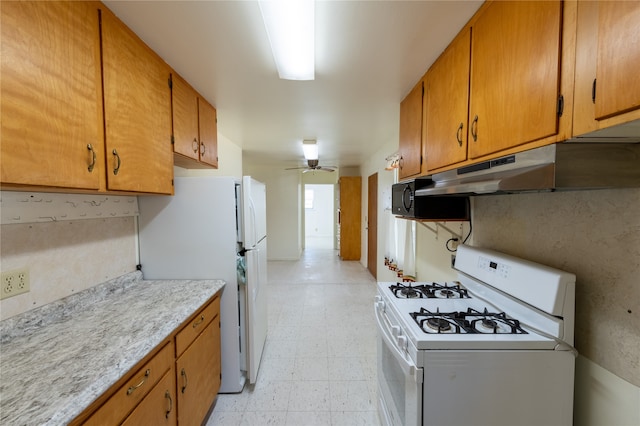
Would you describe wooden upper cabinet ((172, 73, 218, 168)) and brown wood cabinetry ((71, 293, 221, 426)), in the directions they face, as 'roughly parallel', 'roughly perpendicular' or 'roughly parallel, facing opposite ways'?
roughly parallel

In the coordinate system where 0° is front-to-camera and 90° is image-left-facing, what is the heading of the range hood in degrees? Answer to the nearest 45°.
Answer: approximately 45°

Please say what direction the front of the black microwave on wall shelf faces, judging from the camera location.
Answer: facing to the left of the viewer

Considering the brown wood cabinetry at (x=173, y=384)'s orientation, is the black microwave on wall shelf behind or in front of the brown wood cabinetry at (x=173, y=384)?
in front

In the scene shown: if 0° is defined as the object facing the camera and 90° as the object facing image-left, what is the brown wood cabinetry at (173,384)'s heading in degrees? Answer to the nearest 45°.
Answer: approximately 315°

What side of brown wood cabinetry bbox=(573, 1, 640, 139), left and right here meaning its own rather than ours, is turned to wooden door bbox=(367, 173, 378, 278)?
right

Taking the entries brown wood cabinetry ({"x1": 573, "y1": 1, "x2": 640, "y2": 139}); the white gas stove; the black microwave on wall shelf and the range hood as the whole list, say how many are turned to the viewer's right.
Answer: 0

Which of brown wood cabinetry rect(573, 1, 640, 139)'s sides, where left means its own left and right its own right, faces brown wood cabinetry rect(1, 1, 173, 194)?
front

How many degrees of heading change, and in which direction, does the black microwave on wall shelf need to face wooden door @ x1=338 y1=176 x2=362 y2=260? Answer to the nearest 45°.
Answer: approximately 45° to its right

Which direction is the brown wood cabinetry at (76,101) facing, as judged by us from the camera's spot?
facing the viewer and to the right of the viewer

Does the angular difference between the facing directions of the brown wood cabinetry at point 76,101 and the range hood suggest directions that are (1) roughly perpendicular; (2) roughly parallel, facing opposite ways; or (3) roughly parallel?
roughly parallel, facing opposite ways

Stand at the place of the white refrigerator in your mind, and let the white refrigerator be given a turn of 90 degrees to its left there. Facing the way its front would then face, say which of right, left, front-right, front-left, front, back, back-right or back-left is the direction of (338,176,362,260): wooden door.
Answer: front-right

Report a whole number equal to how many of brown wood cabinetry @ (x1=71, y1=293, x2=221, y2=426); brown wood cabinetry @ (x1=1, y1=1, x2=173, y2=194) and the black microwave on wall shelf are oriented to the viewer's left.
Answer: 1

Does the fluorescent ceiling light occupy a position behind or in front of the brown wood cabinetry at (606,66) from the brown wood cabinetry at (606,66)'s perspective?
in front

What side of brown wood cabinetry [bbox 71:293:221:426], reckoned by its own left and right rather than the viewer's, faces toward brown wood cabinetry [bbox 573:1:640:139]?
front

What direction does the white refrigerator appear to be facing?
to the viewer's right

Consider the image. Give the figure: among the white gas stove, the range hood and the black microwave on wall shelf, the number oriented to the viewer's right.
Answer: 0

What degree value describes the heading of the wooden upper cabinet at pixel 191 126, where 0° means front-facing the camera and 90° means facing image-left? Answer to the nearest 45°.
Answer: approximately 315°
